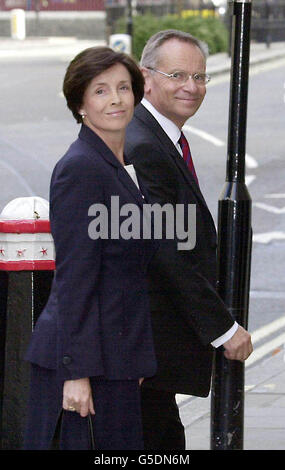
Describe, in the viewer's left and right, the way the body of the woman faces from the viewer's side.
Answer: facing to the right of the viewer

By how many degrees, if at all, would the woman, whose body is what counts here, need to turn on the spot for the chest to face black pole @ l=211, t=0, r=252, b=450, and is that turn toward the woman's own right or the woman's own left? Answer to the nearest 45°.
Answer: approximately 45° to the woman's own left

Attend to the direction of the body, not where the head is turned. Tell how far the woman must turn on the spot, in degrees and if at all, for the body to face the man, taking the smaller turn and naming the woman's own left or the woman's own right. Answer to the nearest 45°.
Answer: approximately 45° to the woman's own left

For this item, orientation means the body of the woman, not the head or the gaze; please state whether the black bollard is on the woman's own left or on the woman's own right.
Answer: on the woman's own left

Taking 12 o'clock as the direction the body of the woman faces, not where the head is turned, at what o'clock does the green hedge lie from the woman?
The green hedge is roughly at 9 o'clock from the woman.
